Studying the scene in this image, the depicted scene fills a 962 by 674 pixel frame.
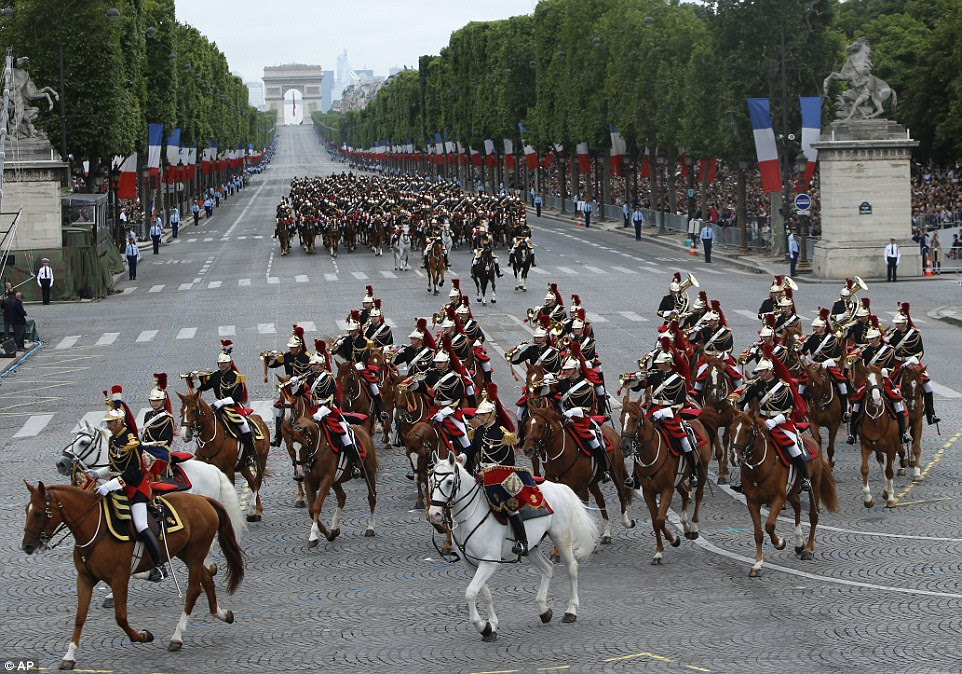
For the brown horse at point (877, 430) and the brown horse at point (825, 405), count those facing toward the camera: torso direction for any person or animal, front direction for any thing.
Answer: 2

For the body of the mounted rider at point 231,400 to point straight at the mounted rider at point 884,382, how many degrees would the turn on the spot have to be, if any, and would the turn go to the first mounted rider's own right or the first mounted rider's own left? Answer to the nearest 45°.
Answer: approximately 135° to the first mounted rider's own left

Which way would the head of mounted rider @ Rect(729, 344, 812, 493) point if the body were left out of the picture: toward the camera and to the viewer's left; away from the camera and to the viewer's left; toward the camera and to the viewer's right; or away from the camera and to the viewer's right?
toward the camera and to the viewer's left

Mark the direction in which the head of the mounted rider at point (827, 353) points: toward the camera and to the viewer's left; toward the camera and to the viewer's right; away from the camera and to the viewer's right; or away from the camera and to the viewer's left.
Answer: toward the camera and to the viewer's left

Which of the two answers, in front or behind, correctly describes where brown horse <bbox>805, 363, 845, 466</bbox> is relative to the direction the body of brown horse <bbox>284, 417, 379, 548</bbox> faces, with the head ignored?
behind

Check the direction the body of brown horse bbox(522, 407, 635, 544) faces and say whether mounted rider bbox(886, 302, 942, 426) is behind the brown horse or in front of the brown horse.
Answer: behind

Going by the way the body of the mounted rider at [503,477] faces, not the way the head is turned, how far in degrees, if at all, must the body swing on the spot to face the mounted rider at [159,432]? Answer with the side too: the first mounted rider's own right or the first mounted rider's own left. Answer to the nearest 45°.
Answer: approximately 90° to the first mounted rider's own right

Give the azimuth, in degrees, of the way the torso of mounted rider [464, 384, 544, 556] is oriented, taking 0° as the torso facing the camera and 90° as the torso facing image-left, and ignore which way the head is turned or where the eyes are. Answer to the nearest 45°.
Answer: approximately 45°

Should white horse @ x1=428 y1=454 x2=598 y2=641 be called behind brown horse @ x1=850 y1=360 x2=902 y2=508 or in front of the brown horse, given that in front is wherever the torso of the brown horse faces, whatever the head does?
in front

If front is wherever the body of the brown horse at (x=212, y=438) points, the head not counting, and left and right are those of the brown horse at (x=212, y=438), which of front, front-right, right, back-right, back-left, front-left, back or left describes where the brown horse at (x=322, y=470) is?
left
